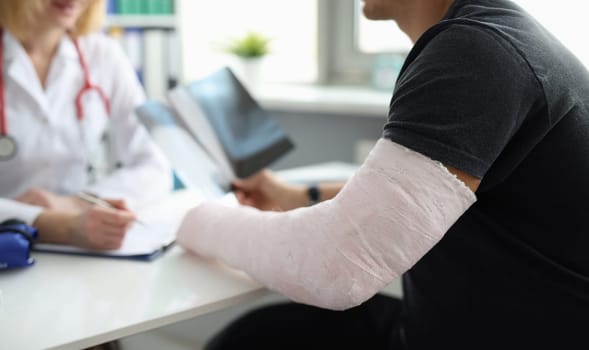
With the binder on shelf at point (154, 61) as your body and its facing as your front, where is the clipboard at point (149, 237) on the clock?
The clipboard is roughly at 12 o'clock from the binder on shelf.

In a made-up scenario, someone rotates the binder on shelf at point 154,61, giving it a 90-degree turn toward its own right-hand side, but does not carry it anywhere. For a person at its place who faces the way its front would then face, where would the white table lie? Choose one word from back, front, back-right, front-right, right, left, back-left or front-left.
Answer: left

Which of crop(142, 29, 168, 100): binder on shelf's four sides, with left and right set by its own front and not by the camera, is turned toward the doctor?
front

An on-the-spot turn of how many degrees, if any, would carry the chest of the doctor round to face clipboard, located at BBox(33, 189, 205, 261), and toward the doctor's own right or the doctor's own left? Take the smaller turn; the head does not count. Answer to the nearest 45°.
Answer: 0° — they already face it

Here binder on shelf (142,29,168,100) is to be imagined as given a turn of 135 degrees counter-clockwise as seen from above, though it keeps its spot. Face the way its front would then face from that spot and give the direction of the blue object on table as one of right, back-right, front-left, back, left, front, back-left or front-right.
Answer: back-right

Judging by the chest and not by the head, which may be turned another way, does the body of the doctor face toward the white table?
yes

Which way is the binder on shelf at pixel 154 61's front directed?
toward the camera
